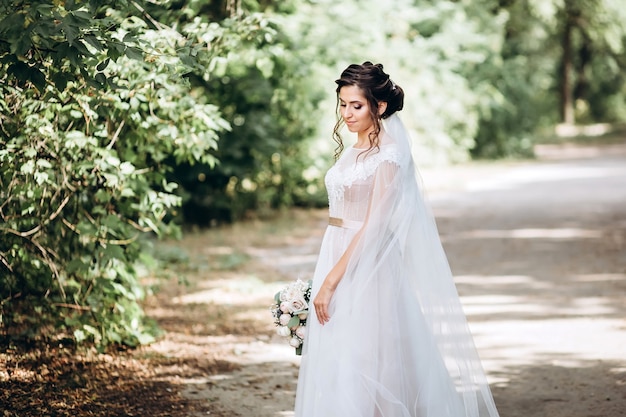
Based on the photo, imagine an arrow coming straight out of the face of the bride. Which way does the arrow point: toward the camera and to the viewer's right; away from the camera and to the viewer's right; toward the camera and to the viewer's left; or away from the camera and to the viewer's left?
toward the camera and to the viewer's left

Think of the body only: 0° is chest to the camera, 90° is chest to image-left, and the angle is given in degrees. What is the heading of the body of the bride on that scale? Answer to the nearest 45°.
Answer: approximately 45°
